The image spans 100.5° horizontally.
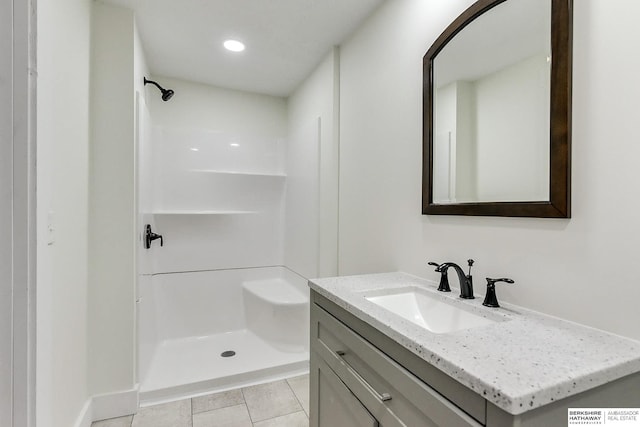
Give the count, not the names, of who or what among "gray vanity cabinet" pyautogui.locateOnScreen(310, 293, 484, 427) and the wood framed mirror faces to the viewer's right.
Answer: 0

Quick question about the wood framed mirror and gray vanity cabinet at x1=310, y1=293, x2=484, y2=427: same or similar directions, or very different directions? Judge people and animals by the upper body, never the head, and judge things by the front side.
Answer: same or similar directions

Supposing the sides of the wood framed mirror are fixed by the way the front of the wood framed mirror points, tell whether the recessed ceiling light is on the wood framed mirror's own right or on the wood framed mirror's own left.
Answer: on the wood framed mirror's own right

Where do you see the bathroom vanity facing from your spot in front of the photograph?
facing the viewer and to the left of the viewer

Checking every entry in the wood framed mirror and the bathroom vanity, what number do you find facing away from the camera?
0
